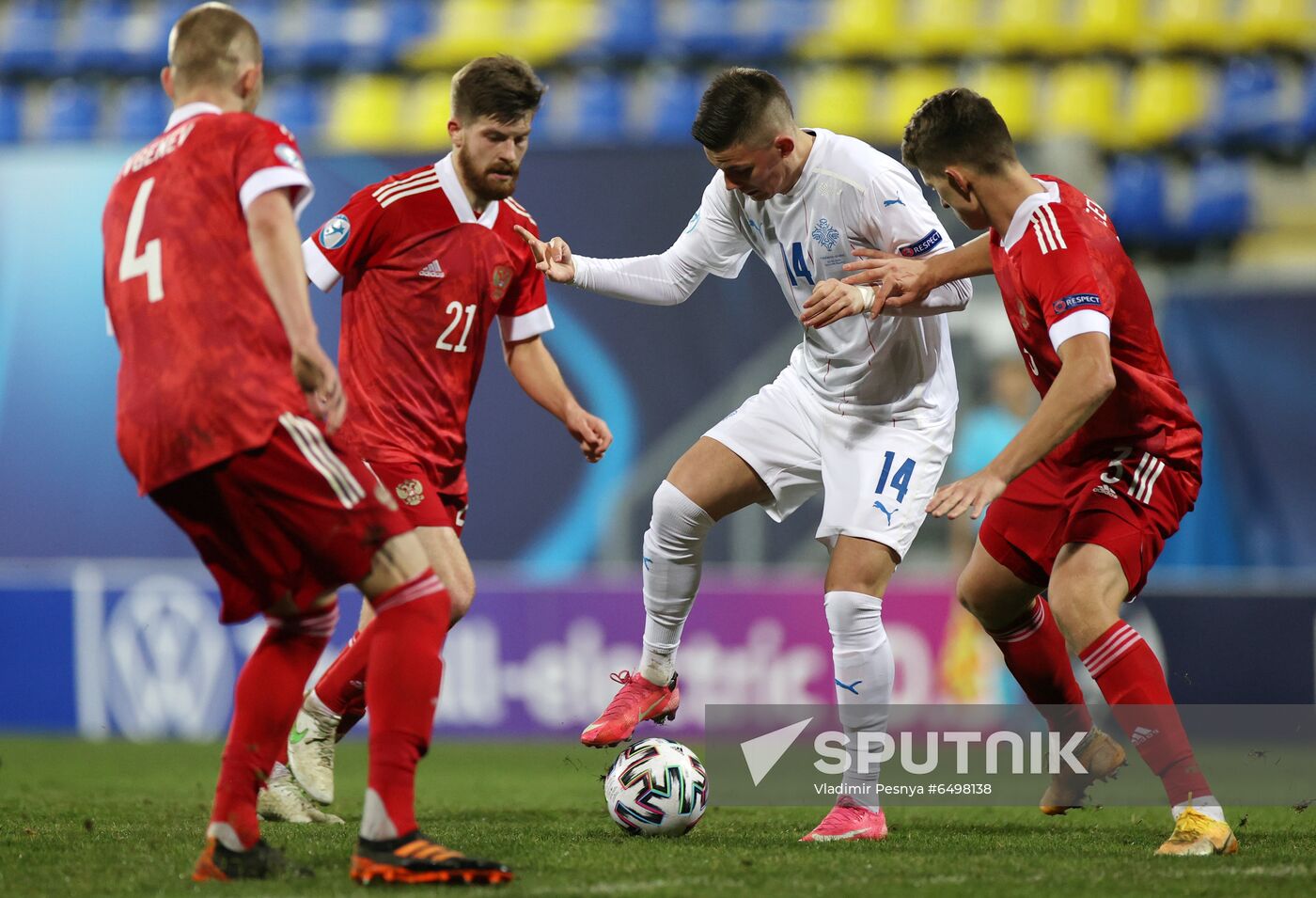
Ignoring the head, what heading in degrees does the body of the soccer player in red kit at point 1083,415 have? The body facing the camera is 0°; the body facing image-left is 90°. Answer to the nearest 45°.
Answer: approximately 90°

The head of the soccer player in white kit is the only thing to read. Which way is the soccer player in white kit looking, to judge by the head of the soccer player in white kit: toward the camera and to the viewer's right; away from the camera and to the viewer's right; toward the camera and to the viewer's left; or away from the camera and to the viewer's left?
toward the camera and to the viewer's left

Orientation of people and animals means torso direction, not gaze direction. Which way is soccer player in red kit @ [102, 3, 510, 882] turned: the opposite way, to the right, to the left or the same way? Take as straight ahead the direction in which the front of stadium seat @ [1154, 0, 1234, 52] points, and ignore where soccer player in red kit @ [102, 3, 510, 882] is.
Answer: the opposite way

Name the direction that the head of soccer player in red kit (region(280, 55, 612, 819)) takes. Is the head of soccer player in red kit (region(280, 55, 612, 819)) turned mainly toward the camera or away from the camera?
toward the camera

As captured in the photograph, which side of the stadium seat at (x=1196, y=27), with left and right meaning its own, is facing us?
front

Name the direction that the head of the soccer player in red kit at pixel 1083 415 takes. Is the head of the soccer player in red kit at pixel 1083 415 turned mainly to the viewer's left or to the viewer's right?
to the viewer's left

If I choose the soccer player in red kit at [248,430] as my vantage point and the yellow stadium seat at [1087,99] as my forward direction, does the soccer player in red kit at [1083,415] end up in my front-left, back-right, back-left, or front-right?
front-right

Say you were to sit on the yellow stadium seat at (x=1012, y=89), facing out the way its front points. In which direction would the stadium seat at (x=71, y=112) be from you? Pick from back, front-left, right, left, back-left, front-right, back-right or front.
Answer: right

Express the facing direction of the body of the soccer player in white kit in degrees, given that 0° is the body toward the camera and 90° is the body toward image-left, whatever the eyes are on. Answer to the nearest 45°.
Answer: approximately 45°

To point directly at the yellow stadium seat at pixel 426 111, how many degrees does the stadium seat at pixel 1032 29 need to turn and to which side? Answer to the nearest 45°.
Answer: approximately 90° to its right

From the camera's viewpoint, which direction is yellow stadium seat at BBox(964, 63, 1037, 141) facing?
toward the camera

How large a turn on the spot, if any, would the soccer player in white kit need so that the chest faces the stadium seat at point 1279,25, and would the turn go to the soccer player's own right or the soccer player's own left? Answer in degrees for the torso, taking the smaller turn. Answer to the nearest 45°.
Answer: approximately 180°

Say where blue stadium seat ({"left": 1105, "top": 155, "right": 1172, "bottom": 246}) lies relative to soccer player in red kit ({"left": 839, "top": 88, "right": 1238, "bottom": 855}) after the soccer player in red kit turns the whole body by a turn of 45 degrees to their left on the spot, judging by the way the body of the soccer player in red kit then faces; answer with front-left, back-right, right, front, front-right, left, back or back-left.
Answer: back-right

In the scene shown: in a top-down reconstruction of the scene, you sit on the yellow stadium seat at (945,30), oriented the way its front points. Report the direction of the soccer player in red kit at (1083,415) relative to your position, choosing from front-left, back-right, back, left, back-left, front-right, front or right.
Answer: front

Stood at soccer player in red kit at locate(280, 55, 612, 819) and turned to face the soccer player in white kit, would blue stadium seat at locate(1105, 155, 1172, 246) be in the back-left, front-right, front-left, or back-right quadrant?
front-left

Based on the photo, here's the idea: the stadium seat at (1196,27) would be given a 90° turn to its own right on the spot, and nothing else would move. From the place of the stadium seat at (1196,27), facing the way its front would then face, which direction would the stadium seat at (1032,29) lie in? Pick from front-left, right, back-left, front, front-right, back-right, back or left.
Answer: front

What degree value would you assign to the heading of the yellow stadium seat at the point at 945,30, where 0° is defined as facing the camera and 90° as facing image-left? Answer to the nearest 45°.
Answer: approximately 0°

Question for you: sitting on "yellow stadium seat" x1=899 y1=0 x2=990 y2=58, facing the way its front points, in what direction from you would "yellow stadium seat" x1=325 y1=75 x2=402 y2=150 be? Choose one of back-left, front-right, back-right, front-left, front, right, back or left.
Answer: right

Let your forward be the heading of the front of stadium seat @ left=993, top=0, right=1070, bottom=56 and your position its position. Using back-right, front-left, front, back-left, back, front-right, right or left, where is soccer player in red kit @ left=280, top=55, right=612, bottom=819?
front
